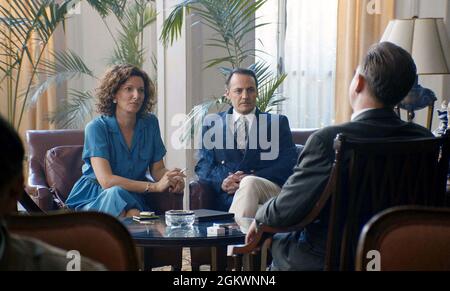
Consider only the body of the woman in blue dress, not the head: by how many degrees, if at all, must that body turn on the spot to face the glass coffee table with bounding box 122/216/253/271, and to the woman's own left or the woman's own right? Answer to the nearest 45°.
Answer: approximately 45° to the woman's own right

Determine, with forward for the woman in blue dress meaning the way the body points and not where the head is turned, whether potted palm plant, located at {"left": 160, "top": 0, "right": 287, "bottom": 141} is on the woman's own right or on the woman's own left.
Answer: on the woman's own left

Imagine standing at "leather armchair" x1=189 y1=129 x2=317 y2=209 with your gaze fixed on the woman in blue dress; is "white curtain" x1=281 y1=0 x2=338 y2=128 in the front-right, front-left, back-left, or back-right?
back-right

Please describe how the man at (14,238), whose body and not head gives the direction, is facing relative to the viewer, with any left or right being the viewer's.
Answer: facing away from the viewer and to the right of the viewer

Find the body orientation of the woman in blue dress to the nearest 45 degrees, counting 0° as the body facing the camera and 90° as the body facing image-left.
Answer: approximately 315°

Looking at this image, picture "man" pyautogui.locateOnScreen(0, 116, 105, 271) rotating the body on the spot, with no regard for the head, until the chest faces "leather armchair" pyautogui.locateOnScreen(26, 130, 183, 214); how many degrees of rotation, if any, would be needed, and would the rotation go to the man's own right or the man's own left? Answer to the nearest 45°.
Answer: approximately 45° to the man's own left

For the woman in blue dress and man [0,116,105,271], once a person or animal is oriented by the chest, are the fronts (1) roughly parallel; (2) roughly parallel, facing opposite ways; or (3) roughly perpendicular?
roughly perpendicular

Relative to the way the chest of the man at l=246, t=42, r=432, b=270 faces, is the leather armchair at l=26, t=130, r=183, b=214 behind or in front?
in front

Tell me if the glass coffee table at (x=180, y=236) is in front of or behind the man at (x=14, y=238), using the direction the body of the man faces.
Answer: in front

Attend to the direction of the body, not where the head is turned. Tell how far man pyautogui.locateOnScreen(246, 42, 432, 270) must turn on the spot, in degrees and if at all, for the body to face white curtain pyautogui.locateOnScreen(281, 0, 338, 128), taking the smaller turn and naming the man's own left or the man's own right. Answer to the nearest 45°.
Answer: approximately 45° to the man's own right

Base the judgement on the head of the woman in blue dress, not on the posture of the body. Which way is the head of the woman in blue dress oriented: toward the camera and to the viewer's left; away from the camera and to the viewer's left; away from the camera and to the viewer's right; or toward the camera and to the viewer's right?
toward the camera and to the viewer's right

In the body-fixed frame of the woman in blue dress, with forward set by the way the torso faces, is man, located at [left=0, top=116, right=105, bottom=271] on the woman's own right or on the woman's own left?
on the woman's own right

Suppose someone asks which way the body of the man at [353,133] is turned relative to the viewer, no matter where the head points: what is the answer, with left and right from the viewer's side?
facing away from the viewer and to the left of the viewer

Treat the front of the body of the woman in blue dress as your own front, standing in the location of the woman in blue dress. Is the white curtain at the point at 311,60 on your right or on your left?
on your left

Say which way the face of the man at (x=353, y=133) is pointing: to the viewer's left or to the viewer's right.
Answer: to the viewer's left

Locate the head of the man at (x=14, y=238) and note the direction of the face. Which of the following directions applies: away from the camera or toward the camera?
away from the camera
